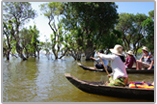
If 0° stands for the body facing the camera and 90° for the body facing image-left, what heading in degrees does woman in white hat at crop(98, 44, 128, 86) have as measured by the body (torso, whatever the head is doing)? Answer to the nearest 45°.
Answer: approximately 90°

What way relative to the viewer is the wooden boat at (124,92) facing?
to the viewer's left

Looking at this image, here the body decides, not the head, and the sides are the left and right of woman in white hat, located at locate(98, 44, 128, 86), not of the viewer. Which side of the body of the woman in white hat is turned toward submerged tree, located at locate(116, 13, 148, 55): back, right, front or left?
right

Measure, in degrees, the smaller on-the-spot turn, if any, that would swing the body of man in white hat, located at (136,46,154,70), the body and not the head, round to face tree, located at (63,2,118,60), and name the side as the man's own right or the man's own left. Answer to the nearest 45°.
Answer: approximately 90° to the man's own right

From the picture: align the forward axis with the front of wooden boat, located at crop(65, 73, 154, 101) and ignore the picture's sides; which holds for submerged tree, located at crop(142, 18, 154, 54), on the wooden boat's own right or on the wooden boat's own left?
on the wooden boat's own right

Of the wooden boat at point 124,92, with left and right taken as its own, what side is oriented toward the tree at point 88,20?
right

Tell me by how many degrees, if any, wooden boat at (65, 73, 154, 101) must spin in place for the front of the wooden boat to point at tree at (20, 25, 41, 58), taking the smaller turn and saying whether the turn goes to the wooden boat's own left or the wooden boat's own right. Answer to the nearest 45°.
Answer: approximately 45° to the wooden boat's own right

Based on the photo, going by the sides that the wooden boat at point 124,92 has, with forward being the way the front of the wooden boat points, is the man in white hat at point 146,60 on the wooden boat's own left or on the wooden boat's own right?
on the wooden boat's own right

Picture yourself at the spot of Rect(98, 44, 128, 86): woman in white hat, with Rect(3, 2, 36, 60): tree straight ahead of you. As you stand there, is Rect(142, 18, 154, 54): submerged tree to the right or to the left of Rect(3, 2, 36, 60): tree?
right

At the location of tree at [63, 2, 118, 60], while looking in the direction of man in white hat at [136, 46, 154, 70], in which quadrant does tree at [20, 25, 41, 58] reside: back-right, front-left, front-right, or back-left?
back-right
